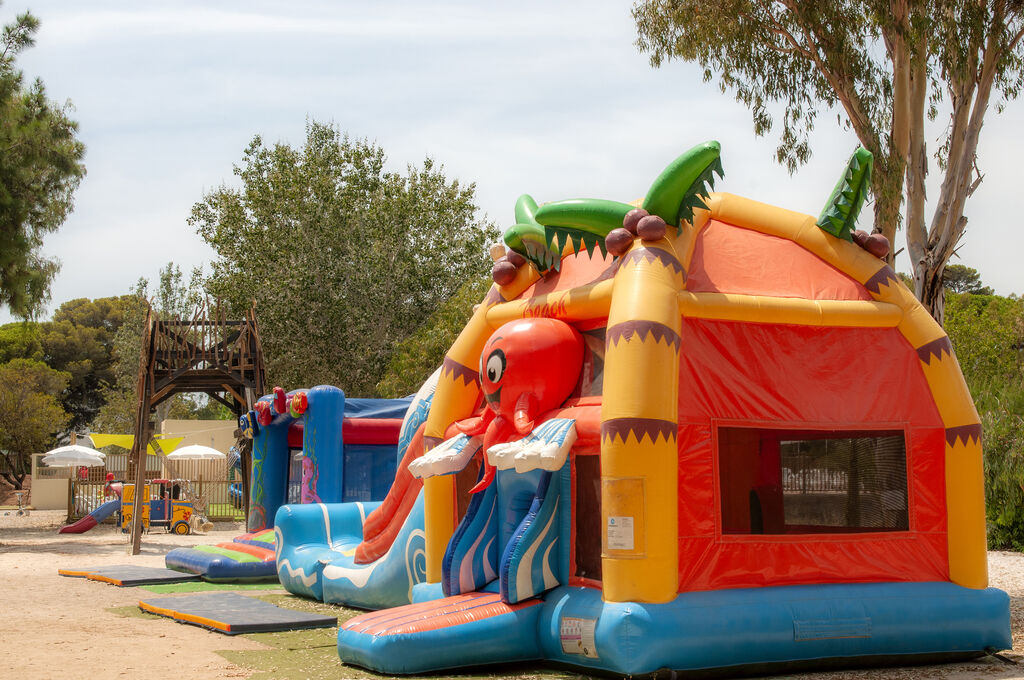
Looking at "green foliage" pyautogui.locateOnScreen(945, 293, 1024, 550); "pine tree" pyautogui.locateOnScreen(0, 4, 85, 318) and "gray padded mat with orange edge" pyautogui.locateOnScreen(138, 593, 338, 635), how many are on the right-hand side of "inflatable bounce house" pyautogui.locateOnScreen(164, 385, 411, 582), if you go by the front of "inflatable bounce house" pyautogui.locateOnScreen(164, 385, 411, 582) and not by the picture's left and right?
1

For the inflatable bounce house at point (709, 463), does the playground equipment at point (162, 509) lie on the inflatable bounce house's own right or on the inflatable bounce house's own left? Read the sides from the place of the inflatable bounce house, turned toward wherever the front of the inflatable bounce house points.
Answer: on the inflatable bounce house's own right

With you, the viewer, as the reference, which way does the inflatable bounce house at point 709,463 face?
facing the viewer and to the left of the viewer

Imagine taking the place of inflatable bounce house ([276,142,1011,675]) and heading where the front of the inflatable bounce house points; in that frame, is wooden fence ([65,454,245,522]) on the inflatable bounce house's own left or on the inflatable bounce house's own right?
on the inflatable bounce house's own right

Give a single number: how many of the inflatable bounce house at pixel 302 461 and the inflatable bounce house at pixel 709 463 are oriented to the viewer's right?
0

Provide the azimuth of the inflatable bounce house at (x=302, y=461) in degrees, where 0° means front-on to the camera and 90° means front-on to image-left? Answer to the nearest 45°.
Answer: approximately 45°

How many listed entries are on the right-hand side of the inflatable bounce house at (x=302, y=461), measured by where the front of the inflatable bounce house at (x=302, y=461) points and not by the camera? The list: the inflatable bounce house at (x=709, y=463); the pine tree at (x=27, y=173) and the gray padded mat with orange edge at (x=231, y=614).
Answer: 1

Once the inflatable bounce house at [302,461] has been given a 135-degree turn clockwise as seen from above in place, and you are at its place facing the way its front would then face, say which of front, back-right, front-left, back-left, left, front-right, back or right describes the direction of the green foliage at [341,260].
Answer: front

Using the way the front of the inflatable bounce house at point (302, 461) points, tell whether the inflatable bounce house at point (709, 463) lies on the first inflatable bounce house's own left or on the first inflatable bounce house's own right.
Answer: on the first inflatable bounce house's own left

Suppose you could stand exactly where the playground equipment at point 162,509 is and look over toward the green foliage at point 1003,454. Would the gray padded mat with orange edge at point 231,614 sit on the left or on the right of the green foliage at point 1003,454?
right

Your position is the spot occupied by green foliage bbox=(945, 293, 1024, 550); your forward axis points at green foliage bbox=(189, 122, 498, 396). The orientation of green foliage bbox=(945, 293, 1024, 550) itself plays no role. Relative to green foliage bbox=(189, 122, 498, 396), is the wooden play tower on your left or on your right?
left

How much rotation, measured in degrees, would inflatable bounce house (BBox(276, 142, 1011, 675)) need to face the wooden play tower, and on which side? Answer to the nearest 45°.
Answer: approximately 90° to its right
